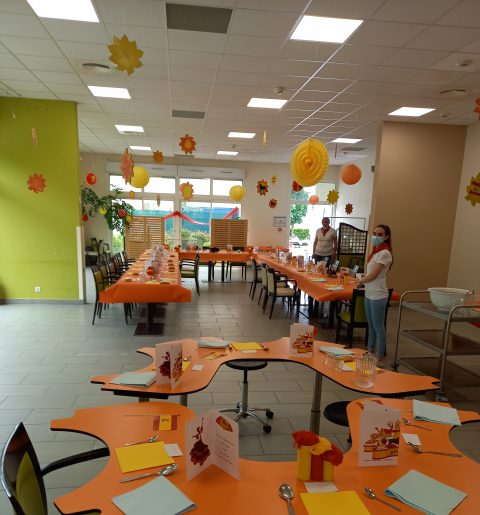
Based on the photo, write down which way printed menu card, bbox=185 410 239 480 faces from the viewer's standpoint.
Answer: facing the viewer

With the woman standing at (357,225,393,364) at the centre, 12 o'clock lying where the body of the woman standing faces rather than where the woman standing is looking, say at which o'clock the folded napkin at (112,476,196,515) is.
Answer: The folded napkin is roughly at 11 o'clock from the woman standing.

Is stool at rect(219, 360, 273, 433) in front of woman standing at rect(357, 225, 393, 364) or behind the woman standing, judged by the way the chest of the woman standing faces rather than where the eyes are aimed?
in front

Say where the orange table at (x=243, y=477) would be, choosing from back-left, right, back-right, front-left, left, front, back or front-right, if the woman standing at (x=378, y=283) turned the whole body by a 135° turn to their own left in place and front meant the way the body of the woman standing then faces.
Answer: right

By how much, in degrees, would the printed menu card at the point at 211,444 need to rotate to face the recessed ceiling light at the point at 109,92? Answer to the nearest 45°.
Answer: approximately 180°

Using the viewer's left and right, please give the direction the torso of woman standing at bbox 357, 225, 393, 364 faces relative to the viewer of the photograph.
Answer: facing the viewer and to the left of the viewer

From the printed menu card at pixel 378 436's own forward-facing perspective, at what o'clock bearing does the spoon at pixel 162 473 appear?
The spoon is roughly at 2 o'clock from the printed menu card.

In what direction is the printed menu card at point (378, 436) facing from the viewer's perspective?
toward the camera

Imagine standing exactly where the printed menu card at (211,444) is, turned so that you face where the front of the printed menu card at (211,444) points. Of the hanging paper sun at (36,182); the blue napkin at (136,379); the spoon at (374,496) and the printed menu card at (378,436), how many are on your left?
2

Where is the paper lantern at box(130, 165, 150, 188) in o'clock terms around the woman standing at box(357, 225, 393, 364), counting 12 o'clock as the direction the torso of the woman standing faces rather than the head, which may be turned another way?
The paper lantern is roughly at 2 o'clock from the woman standing.

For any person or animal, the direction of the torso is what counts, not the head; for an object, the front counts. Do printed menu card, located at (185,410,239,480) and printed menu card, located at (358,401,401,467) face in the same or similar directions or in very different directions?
same or similar directions

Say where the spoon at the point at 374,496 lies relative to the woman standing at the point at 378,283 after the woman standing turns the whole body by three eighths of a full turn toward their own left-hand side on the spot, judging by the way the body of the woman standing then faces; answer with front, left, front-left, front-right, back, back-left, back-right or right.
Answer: right

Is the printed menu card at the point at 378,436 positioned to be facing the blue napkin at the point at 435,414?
no

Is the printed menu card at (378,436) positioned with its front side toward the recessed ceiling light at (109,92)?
no

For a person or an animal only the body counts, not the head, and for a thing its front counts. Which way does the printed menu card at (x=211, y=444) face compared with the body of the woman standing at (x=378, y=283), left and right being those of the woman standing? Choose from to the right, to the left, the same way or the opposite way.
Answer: to the left

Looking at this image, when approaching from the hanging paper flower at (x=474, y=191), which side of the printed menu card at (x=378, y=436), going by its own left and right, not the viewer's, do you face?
back

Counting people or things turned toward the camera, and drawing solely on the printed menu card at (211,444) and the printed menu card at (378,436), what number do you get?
2
